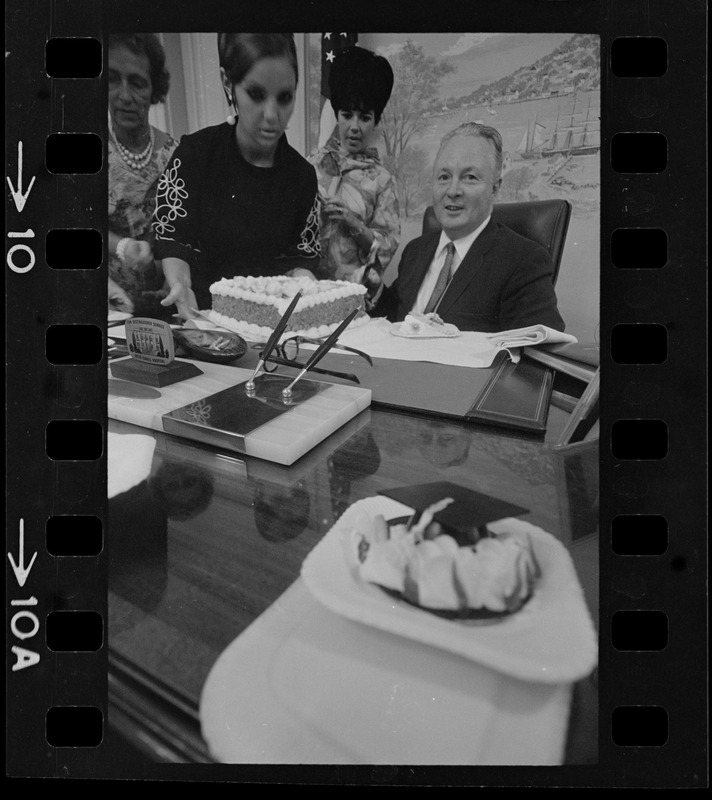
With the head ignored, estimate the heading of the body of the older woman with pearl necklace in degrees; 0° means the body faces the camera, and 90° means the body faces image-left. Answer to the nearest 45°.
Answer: approximately 0°

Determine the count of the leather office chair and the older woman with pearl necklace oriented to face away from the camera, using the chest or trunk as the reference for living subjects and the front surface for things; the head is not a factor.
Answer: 0

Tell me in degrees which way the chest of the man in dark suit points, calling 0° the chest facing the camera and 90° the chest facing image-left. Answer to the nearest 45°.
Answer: approximately 45°
